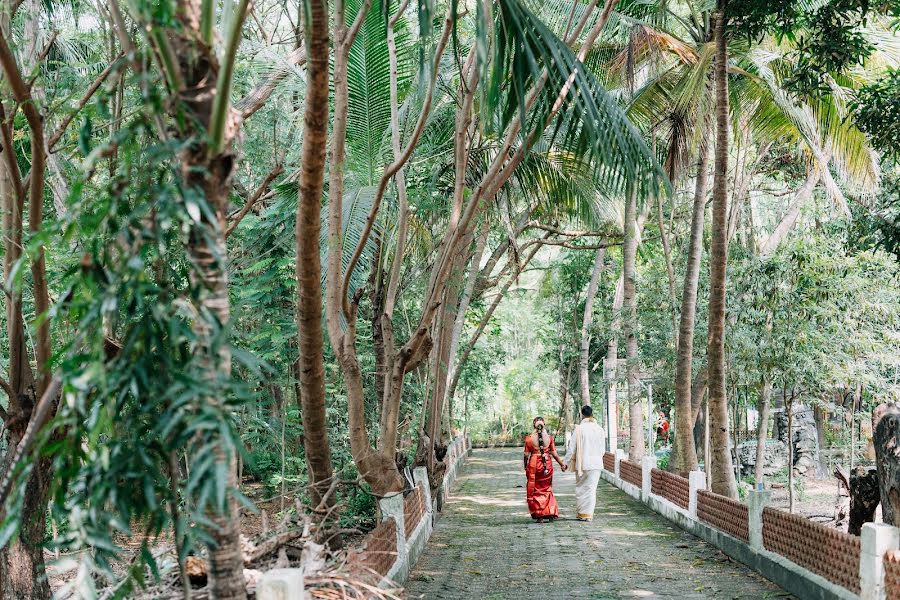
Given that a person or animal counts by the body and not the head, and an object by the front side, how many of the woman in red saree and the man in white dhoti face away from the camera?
2

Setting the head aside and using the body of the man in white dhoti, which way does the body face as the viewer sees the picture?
away from the camera

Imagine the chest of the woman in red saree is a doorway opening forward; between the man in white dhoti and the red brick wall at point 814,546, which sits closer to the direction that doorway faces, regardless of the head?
the man in white dhoti

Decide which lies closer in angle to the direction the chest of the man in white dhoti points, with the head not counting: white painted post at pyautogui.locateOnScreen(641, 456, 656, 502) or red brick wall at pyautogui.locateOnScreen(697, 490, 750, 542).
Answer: the white painted post

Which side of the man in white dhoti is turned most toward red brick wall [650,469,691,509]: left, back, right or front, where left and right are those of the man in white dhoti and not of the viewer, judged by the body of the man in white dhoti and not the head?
right

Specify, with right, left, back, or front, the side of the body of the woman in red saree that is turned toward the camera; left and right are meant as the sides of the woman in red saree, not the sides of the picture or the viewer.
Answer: back

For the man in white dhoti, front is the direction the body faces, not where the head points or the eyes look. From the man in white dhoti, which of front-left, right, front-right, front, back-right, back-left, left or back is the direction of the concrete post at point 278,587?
back

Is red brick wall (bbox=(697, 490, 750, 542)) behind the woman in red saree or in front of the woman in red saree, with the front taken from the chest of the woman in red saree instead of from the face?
behind

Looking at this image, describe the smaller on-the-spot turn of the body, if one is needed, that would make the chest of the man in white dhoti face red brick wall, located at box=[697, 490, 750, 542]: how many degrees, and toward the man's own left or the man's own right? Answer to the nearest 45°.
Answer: approximately 135° to the man's own right
